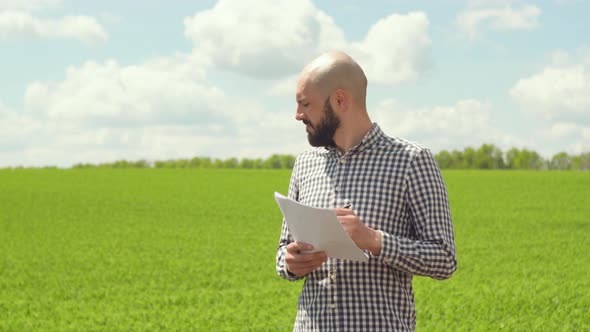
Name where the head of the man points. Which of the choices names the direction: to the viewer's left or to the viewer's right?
to the viewer's left

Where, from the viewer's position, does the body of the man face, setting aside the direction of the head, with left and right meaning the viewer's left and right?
facing the viewer and to the left of the viewer
